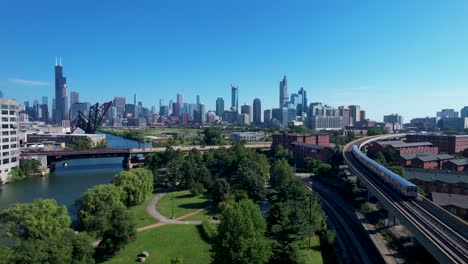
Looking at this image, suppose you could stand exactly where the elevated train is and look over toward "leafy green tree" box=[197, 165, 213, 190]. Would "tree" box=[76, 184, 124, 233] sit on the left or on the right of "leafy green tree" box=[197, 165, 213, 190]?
left

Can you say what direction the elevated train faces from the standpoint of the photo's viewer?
facing the viewer and to the right of the viewer

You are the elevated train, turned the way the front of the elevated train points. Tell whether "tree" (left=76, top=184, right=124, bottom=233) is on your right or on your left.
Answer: on your right

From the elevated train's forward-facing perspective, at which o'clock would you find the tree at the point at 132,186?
The tree is roughly at 4 o'clock from the elevated train.

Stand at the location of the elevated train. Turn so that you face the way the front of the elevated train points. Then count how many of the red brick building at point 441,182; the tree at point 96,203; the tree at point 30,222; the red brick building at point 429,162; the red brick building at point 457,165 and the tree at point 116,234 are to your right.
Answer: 3

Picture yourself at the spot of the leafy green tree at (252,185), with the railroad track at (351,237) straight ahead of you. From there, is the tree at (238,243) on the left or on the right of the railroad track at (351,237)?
right

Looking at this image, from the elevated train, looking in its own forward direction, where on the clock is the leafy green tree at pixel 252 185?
The leafy green tree is roughly at 4 o'clock from the elevated train.
